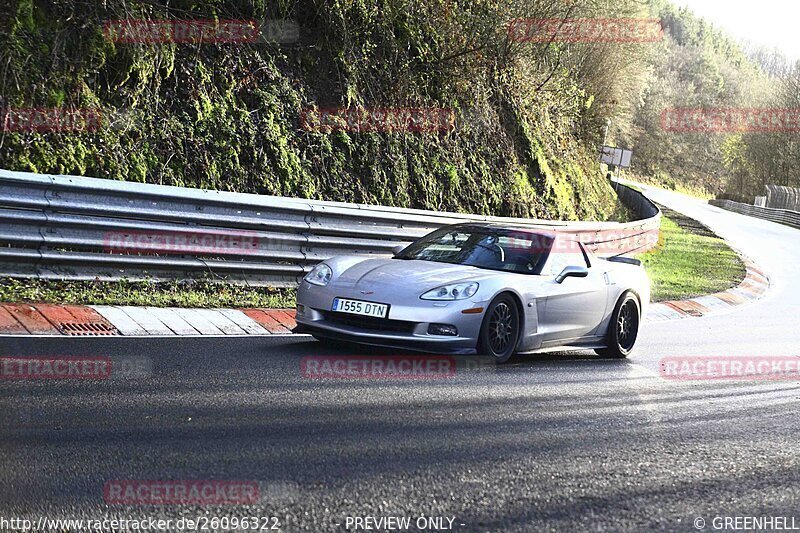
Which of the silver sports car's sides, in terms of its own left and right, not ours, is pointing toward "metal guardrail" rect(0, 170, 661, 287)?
right

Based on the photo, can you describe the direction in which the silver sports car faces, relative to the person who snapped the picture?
facing the viewer and to the left of the viewer
